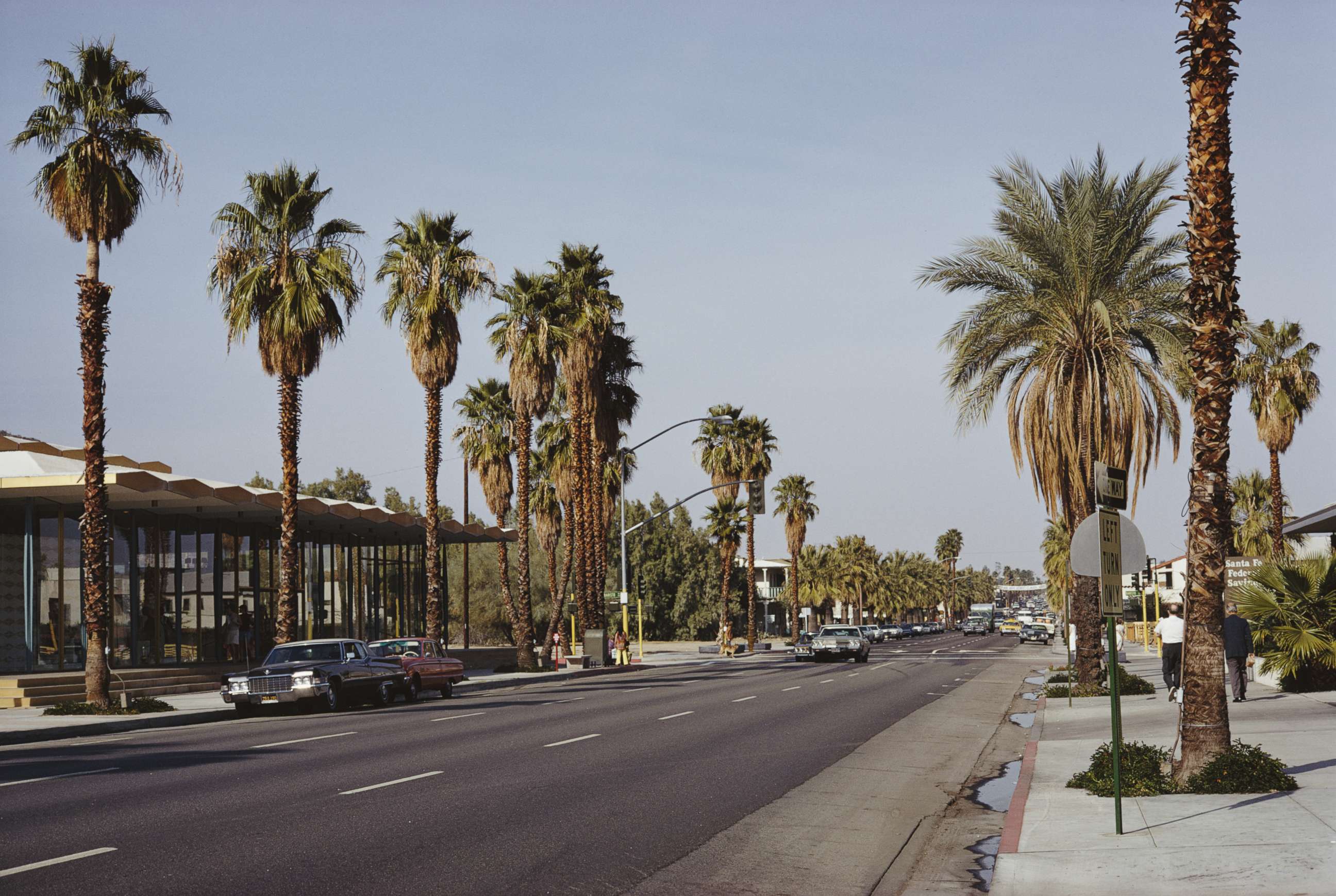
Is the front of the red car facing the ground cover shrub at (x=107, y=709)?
yes

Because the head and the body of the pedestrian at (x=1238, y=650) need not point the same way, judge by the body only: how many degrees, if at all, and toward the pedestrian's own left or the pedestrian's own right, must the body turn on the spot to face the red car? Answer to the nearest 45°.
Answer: approximately 90° to the pedestrian's own left

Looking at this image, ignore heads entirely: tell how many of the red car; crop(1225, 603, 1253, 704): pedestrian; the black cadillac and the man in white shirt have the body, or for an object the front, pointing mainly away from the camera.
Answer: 2

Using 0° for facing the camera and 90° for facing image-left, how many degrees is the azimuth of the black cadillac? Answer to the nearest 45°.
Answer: approximately 45°

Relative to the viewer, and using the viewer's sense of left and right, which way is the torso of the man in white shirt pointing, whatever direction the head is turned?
facing away from the viewer

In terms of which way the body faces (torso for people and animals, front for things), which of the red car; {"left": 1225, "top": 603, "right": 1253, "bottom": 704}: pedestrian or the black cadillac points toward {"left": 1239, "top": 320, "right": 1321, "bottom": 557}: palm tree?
the pedestrian

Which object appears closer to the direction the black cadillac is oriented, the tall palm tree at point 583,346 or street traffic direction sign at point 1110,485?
the street traffic direction sign

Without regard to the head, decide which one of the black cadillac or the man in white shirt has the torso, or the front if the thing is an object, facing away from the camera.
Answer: the man in white shirt

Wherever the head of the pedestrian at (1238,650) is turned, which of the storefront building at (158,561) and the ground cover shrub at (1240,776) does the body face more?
the storefront building

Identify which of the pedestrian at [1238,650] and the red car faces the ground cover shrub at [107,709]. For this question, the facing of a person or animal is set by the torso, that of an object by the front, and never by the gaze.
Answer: the red car

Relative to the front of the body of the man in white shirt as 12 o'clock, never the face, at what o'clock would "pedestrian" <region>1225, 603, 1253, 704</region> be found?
The pedestrian is roughly at 2 o'clock from the man in white shirt.
